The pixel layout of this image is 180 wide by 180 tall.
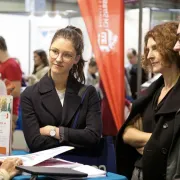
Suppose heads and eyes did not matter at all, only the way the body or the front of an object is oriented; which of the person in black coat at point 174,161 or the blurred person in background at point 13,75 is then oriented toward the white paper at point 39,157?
the person in black coat at point 174,161

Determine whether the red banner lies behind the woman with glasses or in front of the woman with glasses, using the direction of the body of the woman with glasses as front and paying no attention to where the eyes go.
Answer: behind

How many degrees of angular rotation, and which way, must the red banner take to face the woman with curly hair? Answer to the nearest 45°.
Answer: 0° — it already faces them

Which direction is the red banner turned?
toward the camera

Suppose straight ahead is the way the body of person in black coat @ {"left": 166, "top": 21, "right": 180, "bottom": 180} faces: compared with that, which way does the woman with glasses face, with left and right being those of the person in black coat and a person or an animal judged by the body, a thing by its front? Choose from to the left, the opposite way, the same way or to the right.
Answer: to the left

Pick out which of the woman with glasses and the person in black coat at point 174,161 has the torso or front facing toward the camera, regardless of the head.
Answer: the woman with glasses

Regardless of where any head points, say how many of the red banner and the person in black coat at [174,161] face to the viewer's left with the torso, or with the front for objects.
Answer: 1

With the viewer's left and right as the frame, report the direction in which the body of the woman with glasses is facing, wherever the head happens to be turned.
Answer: facing the viewer

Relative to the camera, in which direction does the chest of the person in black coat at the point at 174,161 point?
to the viewer's left

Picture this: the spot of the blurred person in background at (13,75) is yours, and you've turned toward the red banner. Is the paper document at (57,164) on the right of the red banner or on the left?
right

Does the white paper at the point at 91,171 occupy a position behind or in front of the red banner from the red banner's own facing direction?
in front

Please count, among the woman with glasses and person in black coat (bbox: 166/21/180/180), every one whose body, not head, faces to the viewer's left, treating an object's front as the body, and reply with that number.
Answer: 1

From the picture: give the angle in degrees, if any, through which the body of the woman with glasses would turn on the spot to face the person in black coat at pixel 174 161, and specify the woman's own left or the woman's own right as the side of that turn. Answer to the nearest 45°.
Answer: approximately 45° to the woman's own left

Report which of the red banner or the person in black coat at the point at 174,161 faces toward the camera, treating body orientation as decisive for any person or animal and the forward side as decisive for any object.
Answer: the red banner
